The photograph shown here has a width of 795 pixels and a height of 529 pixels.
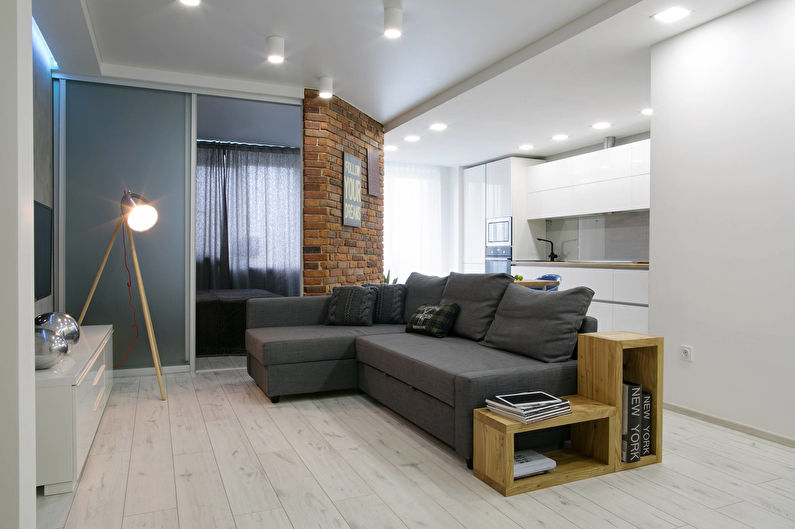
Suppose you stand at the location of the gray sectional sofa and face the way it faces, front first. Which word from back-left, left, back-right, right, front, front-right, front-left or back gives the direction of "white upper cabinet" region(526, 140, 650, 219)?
back

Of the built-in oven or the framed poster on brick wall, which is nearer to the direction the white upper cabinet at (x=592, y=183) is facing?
the framed poster on brick wall

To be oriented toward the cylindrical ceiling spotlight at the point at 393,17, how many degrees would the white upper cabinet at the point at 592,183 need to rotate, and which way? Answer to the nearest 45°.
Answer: approximately 45° to its left

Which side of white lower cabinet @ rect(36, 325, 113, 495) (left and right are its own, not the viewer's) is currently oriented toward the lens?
right

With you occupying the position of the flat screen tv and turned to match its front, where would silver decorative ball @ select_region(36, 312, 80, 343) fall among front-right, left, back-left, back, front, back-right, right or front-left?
right

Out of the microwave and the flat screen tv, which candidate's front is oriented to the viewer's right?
the flat screen tv

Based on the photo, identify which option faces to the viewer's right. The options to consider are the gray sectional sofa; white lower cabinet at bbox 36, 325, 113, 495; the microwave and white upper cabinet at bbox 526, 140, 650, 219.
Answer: the white lower cabinet

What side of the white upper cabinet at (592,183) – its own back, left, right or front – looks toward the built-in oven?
right

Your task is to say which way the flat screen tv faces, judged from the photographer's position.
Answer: facing to the right of the viewer

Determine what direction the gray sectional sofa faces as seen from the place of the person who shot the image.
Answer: facing the viewer and to the left of the viewer

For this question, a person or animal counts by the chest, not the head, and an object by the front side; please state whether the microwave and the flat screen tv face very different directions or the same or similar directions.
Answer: very different directions

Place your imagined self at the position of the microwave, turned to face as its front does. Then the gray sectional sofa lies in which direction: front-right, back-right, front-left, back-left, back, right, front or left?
front-left

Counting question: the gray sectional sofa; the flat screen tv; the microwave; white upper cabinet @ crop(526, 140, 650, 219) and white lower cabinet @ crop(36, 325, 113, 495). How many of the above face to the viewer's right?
2
